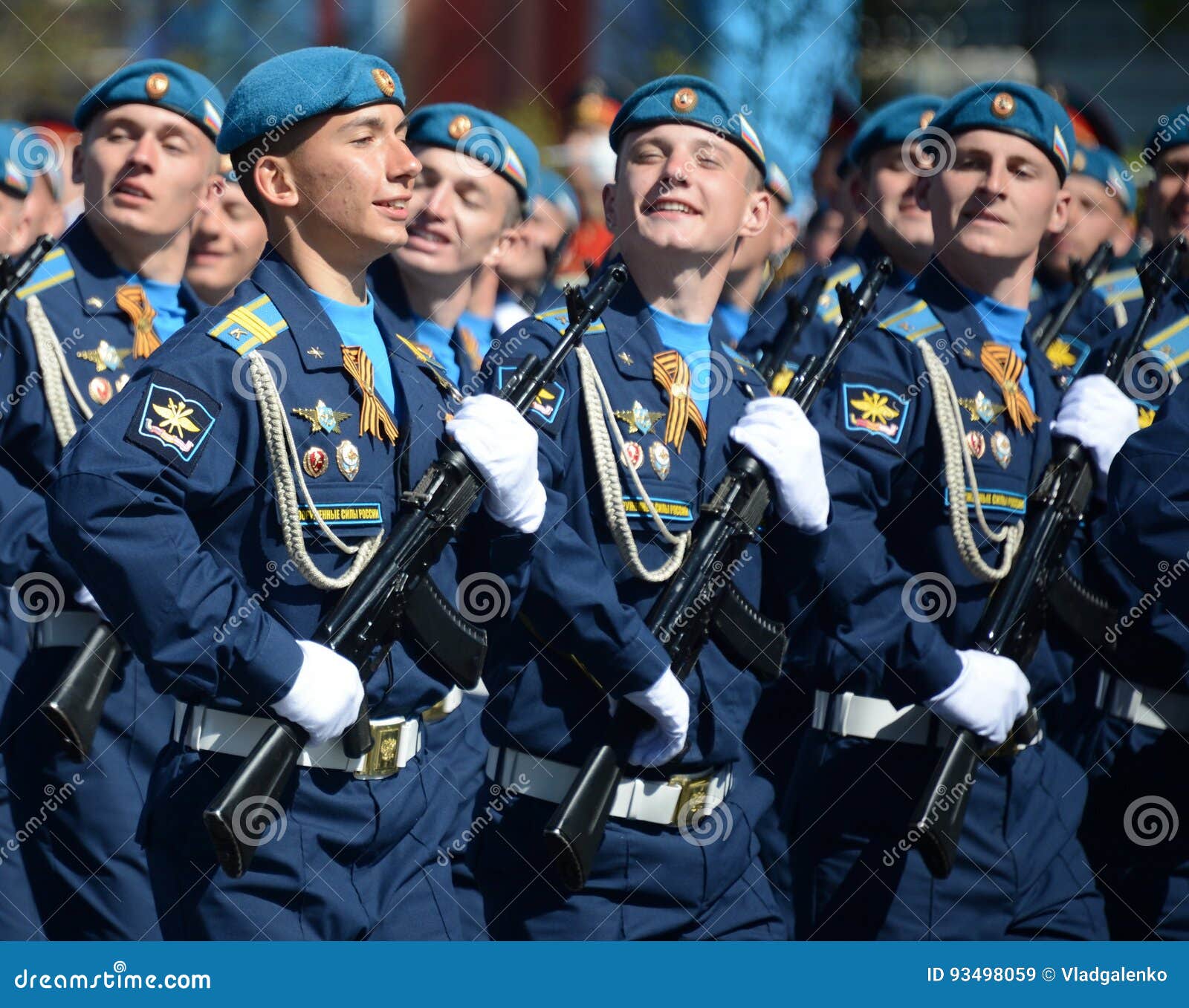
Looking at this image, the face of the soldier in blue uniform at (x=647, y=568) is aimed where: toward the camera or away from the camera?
toward the camera

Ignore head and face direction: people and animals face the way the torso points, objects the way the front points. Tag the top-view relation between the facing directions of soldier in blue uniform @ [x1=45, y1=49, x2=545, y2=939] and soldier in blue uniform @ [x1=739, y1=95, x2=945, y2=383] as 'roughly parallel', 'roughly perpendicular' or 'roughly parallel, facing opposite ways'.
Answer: roughly parallel

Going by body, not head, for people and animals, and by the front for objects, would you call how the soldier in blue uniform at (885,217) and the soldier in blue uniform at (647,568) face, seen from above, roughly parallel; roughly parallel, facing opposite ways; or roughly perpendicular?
roughly parallel

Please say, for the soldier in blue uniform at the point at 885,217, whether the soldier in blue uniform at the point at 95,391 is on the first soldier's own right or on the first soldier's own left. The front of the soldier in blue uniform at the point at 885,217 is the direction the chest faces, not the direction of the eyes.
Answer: on the first soldier's own right

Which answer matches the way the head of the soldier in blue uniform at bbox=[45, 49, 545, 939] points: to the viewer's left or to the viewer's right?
to the viewer's right

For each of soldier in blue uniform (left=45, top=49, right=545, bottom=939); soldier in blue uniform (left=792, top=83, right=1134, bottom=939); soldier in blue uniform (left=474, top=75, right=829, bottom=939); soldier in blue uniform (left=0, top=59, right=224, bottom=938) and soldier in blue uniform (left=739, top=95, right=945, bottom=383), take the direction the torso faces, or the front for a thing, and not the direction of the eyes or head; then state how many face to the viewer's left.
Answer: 0

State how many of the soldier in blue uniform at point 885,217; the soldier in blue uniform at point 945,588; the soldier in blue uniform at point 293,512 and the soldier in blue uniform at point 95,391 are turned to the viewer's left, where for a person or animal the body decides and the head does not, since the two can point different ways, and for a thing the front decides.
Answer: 0

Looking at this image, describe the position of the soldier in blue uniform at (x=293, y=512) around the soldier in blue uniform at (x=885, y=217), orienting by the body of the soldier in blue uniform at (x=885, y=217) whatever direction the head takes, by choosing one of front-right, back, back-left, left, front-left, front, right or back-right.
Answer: front-right

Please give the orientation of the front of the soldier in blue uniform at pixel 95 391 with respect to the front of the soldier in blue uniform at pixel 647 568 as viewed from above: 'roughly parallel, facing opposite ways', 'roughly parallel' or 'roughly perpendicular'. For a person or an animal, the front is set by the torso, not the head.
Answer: roughly parallel

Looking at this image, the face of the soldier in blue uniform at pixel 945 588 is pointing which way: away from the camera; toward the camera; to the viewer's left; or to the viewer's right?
toward the camera

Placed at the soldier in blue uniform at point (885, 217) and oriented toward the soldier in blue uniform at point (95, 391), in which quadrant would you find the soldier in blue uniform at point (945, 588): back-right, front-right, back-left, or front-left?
front-left

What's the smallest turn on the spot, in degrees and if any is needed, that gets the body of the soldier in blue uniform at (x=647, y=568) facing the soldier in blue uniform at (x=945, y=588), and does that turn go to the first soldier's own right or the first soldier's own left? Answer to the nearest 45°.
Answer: approximately 90° to the first soldier's own left

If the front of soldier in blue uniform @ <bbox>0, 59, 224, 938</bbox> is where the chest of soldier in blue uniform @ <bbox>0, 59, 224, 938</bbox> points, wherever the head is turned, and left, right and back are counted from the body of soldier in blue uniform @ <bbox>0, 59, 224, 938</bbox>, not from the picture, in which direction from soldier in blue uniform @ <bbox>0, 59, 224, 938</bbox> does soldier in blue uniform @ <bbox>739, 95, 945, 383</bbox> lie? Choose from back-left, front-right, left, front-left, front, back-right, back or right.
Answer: left

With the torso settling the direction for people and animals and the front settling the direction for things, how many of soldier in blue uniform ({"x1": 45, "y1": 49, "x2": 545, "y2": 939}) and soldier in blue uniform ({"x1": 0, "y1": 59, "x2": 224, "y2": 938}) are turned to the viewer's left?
0
